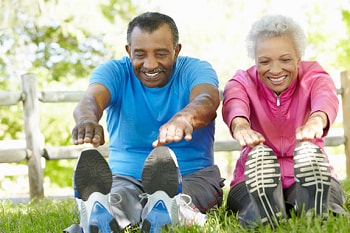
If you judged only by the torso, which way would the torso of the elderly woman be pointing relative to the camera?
toward the camera
